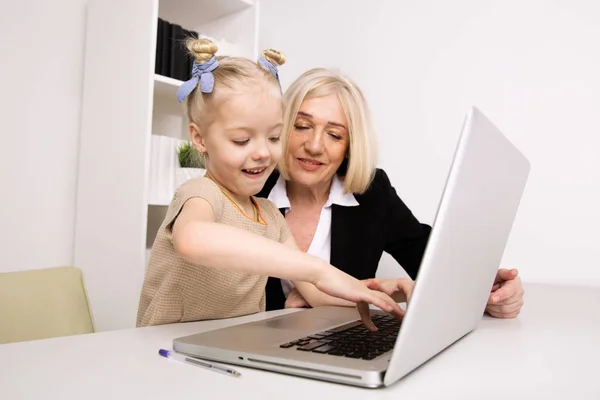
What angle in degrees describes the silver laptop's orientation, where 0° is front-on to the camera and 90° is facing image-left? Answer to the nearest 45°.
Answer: approximately 135°

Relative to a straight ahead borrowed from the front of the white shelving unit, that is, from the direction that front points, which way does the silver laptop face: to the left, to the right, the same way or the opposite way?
the opposite way

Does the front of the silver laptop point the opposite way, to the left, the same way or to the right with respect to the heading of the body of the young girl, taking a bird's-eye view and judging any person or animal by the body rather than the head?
the opposite way

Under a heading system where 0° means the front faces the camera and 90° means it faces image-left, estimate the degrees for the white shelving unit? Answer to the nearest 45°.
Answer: approximately 315°

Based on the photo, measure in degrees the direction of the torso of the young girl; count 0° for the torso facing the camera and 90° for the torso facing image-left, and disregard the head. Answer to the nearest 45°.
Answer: approximately 315°

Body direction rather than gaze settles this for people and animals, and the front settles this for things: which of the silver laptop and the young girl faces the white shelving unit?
the silver laptop

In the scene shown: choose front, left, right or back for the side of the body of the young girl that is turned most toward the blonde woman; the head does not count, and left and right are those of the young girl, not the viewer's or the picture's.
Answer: left
